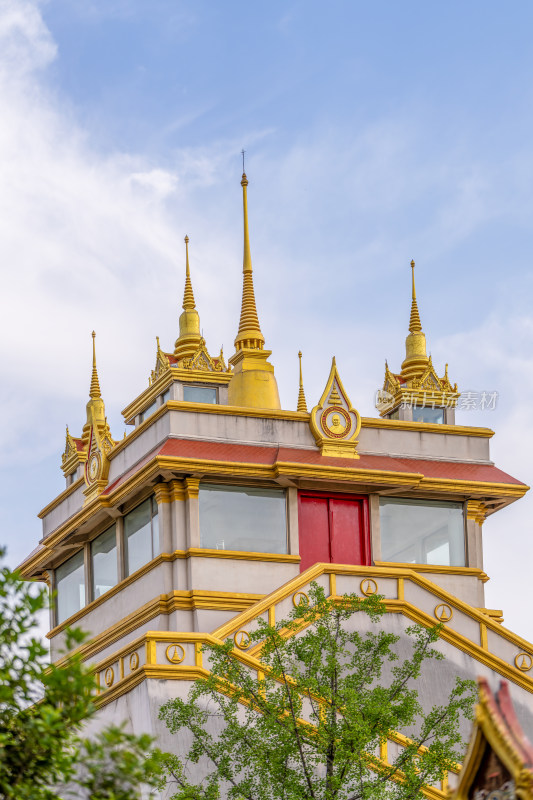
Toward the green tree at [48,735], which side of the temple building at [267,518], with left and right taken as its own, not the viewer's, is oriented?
front

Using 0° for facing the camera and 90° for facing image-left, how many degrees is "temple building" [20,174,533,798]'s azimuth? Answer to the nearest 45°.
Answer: approximately 0°

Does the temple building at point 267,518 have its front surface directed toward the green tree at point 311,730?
yes
